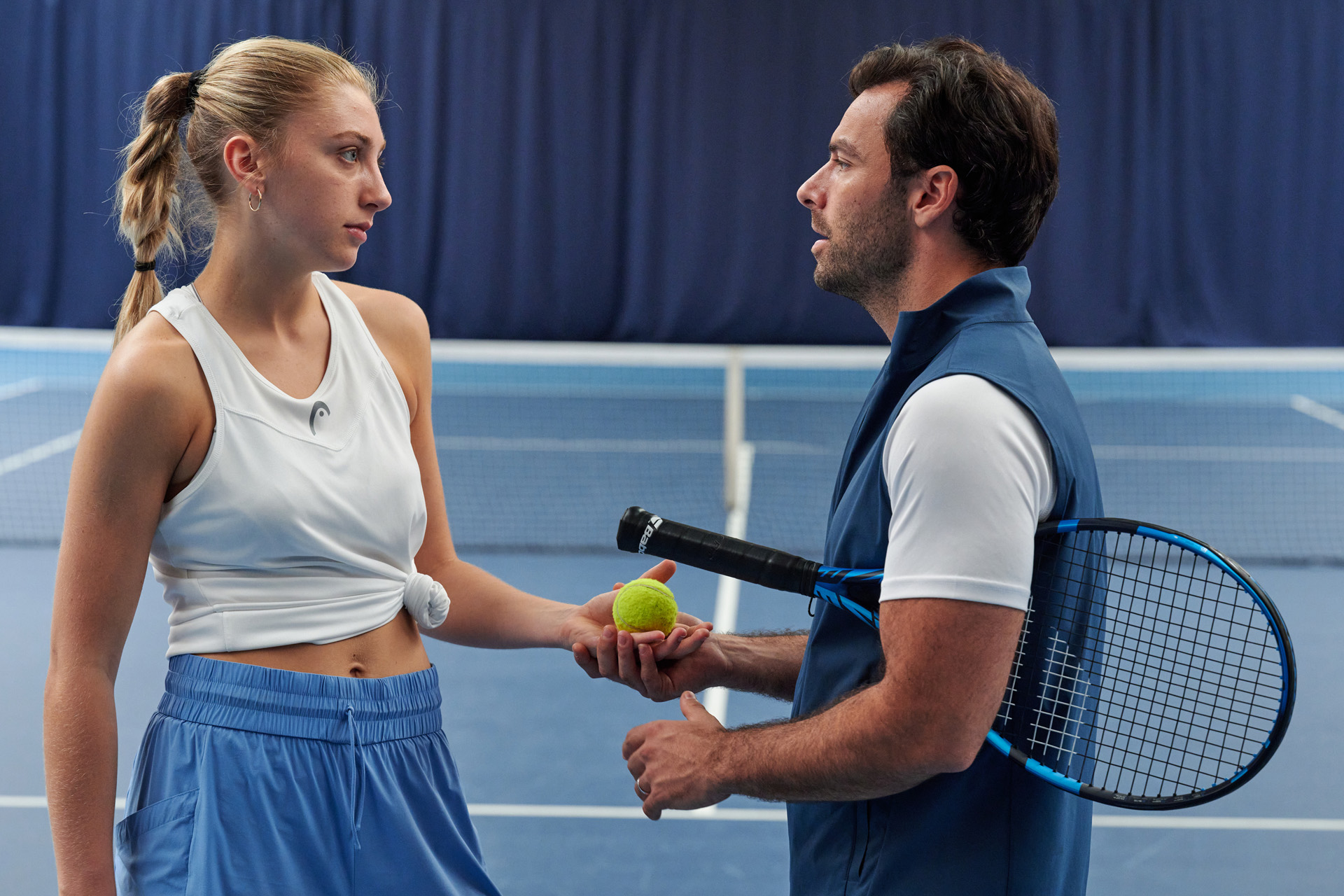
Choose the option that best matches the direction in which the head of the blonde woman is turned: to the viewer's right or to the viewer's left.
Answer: to the viewer's right

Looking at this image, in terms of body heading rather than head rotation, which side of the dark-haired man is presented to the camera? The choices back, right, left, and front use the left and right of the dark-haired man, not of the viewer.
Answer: left

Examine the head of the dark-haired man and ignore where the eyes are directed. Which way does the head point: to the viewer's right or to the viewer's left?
to the viewer's left

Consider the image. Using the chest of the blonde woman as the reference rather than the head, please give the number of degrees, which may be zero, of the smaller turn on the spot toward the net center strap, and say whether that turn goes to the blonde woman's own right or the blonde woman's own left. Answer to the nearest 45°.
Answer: approximately 135° to the blonde woman's own left

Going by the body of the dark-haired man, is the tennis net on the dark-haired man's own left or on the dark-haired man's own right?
on the dark-haired man's own right

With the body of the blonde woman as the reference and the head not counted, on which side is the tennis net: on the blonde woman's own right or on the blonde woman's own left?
on the blonde woman's own left
